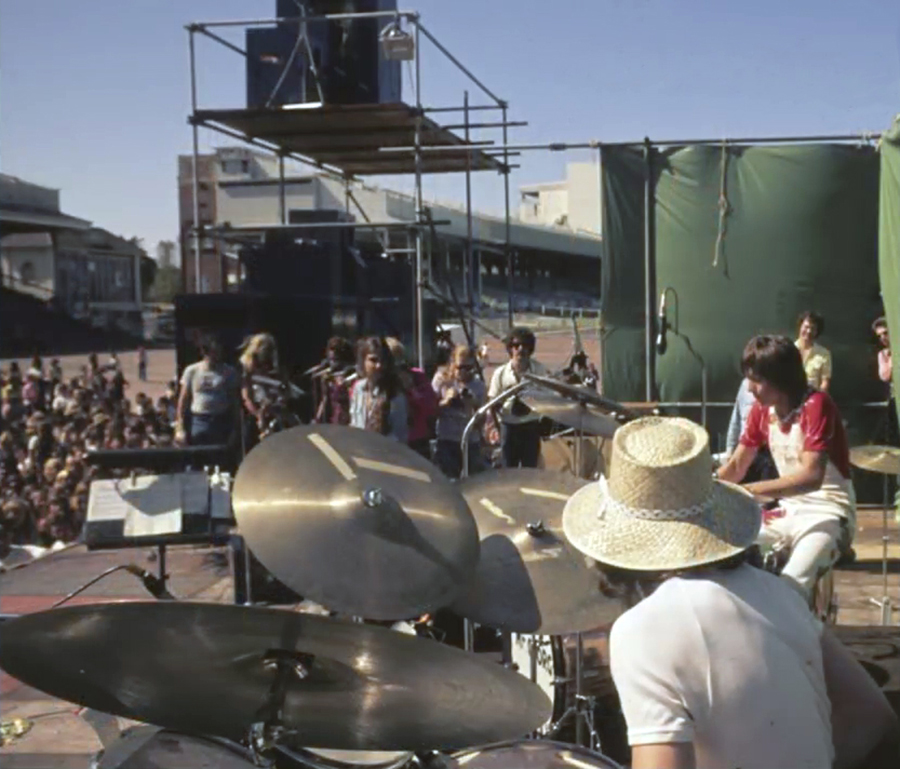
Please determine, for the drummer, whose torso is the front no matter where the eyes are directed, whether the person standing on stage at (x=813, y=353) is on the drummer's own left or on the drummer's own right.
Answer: on the drummer's own right

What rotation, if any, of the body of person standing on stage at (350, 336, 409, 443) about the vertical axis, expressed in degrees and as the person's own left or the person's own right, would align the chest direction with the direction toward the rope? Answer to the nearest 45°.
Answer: approximately 135° to the person's own left

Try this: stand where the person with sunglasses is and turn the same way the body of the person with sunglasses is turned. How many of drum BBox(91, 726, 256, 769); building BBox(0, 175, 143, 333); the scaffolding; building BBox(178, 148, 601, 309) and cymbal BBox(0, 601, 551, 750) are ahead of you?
2

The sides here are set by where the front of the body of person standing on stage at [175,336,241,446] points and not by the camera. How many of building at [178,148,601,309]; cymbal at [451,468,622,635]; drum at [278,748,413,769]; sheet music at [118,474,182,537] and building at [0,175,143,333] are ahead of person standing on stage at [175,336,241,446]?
3

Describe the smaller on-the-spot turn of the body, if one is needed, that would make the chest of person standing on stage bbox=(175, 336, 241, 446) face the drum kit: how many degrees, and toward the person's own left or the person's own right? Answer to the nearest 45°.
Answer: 0° — they already face it

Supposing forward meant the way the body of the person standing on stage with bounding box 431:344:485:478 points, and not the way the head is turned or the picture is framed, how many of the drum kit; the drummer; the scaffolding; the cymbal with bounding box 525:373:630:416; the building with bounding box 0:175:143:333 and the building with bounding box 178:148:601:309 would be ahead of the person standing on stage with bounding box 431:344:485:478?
3

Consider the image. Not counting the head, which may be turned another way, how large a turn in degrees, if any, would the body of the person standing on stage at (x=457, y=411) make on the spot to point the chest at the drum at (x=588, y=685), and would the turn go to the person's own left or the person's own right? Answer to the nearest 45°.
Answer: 0° — they already face it
